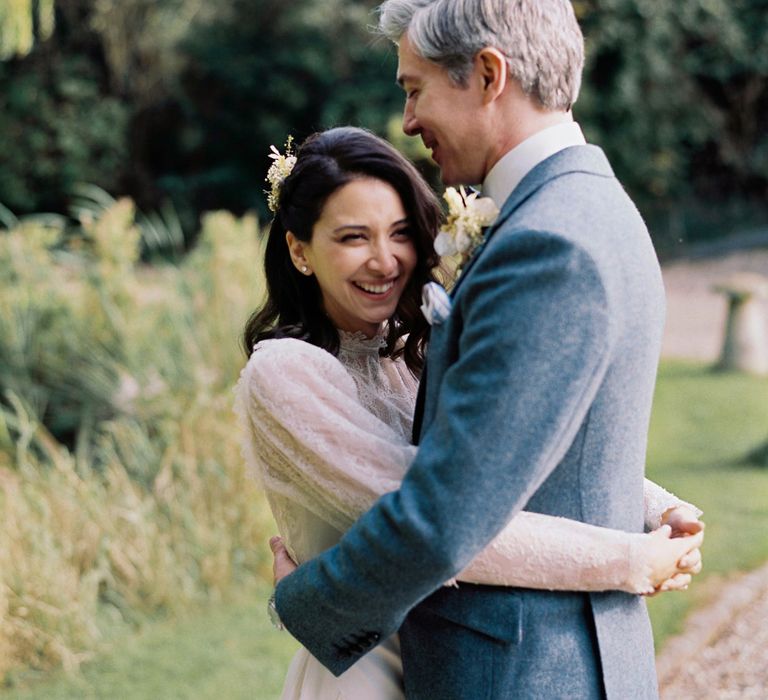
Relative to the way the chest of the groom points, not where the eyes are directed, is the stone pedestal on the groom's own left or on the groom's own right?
on the groom's own right

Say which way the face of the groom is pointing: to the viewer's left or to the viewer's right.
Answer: to the viewer's left

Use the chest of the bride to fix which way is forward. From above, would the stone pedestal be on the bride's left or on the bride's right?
on the bride's left

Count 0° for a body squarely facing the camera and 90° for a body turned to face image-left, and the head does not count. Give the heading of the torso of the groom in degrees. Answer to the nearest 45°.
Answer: approximately 90°

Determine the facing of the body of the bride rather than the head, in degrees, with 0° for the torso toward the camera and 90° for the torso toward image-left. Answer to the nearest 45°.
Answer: approximately 315°
